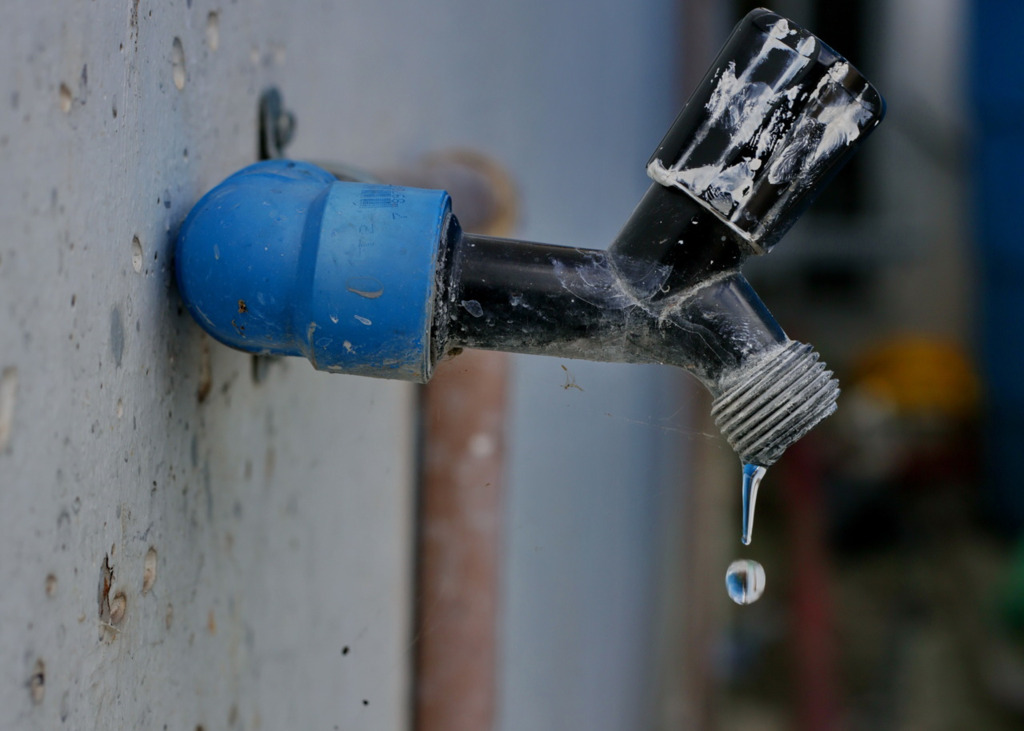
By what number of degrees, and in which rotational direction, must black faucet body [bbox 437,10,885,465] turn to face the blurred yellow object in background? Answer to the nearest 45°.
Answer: approximately 90° to its left

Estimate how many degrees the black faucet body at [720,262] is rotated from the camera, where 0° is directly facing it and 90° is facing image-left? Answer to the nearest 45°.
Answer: approximately 270°
